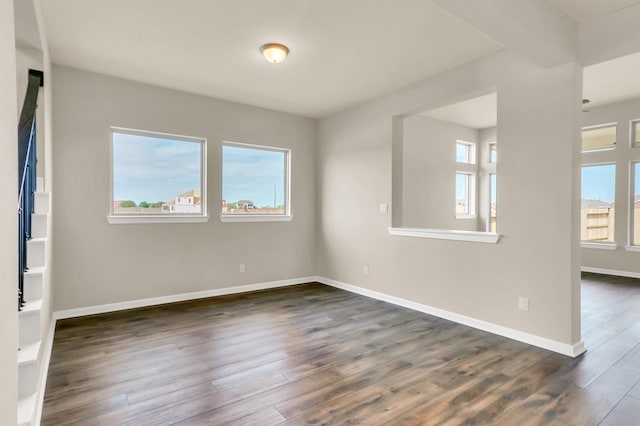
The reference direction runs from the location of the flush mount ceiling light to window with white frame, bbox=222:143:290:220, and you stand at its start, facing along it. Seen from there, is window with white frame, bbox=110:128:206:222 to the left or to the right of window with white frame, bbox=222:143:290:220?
left

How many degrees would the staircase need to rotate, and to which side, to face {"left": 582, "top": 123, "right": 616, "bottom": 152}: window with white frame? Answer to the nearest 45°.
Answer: approximately 90° to its left

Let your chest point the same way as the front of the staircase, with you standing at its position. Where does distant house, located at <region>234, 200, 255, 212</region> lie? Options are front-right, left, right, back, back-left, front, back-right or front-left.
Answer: back-left

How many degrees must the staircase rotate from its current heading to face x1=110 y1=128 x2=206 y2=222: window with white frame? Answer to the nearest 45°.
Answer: approximately 135° to its left

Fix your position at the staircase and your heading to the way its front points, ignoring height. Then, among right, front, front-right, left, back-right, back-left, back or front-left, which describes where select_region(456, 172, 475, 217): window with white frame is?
left

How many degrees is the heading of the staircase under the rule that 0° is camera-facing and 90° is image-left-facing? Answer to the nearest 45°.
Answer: approximately 0°

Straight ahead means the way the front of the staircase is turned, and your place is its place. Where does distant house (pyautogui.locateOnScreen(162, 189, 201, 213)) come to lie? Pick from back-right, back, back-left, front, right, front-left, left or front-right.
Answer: back-left

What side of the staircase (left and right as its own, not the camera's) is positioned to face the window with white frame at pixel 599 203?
left

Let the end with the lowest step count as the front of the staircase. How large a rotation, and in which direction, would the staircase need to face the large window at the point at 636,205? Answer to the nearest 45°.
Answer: approximately 90° to its left
